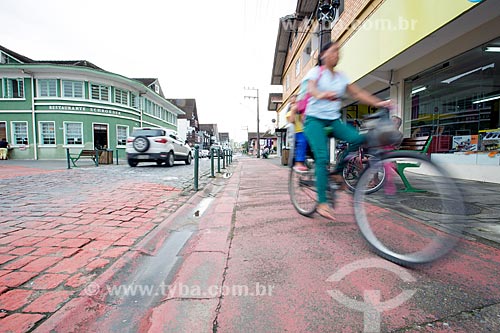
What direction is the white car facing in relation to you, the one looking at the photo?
facing away from the viewer and to the right of the viewer

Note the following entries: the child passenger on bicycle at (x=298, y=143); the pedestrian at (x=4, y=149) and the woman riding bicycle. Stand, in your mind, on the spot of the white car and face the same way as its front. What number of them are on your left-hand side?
1

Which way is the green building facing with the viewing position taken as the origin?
facing the viewer and to the right of the viewer

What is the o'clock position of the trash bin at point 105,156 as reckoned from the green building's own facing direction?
The trash bin is roughly at 1 o'clock from the green building.

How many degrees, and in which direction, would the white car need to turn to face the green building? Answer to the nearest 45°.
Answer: approximately 90° to its left

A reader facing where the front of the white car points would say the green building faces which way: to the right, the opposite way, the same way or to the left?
to the right

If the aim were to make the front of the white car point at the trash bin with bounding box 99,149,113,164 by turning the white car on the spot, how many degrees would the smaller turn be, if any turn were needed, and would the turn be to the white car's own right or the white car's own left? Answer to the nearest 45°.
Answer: approximately 90° to the white car's own left

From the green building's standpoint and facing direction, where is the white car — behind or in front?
in front

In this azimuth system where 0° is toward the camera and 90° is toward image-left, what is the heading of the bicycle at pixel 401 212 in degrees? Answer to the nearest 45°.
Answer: approximately 315°

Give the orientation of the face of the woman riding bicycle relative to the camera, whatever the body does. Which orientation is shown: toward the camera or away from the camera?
toward the camera

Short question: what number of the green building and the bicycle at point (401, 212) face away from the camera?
0

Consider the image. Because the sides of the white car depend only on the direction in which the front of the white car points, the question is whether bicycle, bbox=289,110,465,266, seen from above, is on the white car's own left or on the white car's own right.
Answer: on the white car's own right
